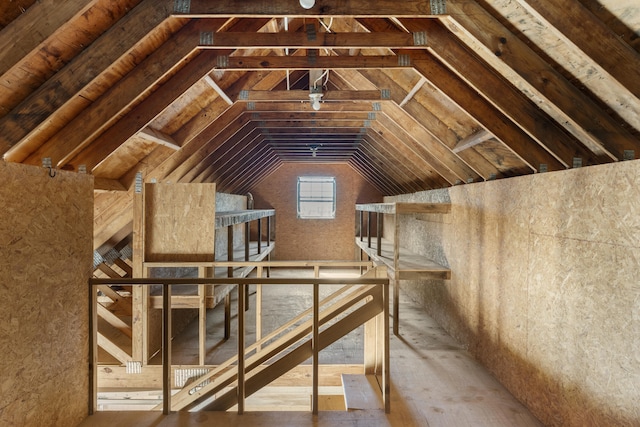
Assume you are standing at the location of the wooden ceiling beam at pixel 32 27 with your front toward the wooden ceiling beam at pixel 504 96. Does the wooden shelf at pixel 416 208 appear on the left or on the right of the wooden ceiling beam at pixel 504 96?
left

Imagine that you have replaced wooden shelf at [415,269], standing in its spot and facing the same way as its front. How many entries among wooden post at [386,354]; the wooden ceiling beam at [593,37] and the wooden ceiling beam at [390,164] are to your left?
2

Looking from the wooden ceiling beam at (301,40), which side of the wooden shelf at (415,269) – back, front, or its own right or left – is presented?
left

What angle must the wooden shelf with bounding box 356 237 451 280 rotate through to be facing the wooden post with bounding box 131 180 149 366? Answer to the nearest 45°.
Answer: approximately 45° to its left

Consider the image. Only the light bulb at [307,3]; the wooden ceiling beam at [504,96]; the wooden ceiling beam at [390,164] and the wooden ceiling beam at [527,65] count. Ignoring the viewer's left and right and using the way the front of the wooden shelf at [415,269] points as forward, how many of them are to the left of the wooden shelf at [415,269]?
3

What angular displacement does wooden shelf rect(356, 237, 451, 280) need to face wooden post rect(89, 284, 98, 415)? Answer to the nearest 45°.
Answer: approximately 45° to its left

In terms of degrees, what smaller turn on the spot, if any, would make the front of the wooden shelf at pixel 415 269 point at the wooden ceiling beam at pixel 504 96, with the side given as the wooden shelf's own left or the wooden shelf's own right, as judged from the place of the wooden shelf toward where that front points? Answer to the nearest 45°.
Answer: approximately 90° to the wooden shelf's own left

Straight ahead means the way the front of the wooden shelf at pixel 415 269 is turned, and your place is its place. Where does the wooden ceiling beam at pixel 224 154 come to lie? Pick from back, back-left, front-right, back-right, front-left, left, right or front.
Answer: front

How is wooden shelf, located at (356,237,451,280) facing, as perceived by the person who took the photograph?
facing to the left of the viewer

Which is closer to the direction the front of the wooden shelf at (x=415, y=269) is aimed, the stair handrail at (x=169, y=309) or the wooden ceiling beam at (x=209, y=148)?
the wooden ceiling beam

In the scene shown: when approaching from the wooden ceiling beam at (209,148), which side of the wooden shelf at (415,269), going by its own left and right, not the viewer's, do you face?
front

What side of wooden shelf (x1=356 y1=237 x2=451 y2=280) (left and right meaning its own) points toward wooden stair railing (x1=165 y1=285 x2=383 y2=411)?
left
